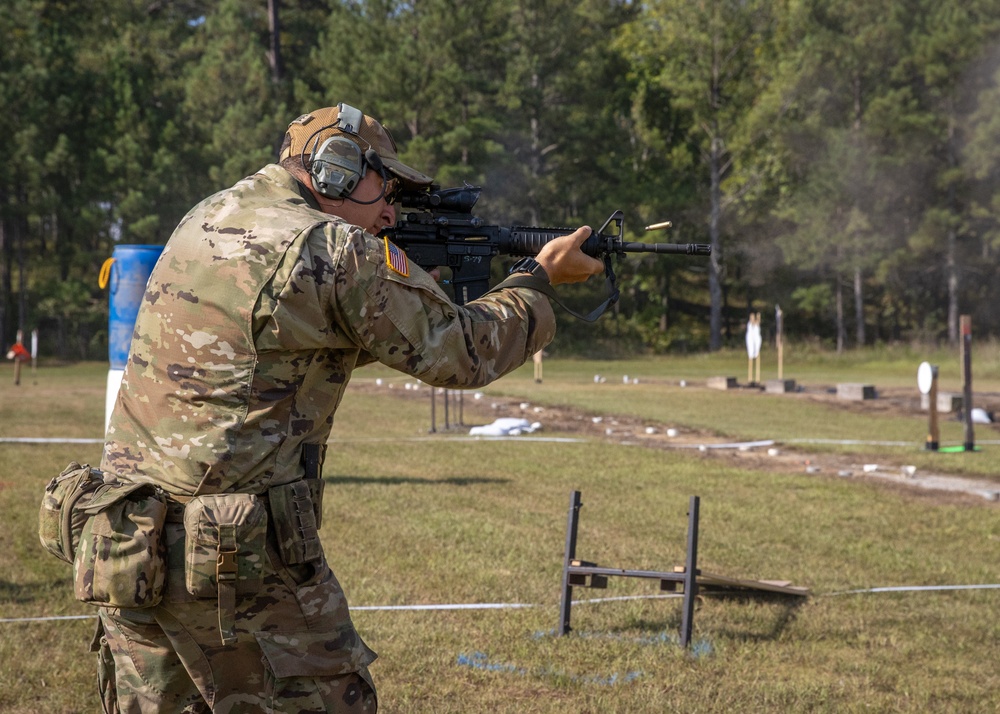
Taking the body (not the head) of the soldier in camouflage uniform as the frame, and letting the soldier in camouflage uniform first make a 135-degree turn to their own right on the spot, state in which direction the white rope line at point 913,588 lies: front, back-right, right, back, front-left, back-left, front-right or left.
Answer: back-left

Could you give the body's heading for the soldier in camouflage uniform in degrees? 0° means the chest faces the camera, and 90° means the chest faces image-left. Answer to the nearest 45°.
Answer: approximately 225°

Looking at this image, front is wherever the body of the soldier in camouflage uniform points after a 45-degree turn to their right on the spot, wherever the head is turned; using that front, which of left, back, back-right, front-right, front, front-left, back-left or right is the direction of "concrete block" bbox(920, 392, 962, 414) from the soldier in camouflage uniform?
front-left

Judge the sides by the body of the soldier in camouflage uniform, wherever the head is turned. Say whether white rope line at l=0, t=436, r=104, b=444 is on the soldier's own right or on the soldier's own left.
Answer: on the soldier's own left

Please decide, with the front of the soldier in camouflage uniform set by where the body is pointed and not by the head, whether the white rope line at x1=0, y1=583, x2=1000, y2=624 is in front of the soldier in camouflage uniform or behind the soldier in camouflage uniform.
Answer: in front

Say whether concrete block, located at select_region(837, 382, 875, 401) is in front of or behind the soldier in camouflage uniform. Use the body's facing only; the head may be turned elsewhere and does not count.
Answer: in front

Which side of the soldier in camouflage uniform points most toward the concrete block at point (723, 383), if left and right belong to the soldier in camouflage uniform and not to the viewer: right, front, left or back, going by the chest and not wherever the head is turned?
front

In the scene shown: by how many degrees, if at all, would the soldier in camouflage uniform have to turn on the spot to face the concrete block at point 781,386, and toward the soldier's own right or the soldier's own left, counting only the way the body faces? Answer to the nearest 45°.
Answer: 0° — they already face it
